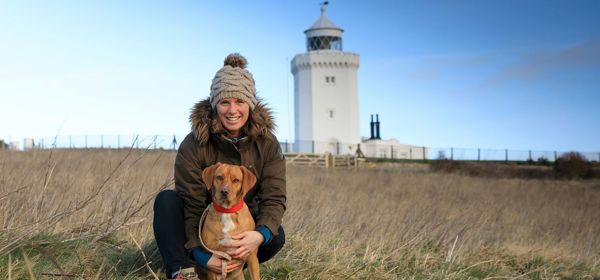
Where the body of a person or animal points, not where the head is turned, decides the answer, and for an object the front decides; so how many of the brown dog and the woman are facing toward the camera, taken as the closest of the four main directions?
2

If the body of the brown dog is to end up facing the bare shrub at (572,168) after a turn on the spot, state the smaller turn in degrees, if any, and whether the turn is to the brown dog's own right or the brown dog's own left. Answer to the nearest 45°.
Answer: approximately 135° to the brown dog's own left

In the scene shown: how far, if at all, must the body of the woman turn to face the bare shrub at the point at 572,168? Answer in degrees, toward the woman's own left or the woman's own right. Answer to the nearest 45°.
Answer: approximately 135° to the woman's own left

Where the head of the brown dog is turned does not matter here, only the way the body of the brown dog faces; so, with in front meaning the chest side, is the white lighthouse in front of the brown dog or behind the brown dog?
behind

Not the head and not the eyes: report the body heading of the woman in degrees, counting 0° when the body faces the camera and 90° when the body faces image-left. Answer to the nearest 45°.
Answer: approximately 0°

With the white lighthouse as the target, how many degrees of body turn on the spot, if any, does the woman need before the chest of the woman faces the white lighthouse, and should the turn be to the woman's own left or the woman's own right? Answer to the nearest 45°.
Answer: approximately 180°
